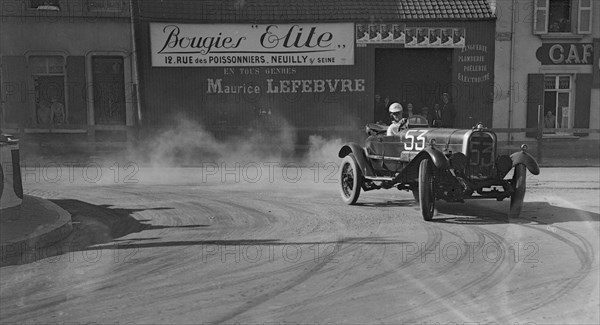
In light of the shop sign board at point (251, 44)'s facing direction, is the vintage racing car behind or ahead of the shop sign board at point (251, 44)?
ahead

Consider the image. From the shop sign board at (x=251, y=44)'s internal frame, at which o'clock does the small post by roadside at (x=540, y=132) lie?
The small post by roadside is roughly at 10 o'clock from the shop sign board.

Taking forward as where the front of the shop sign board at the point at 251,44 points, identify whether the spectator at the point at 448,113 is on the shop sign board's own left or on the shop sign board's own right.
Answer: on the shop sign board's own left

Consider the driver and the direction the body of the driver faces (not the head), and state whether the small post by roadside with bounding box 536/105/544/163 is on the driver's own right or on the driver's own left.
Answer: on the driver's own left

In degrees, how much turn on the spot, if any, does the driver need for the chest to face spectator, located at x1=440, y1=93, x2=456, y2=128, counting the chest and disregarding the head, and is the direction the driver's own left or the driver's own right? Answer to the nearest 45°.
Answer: approximately 135° to the driver's own left

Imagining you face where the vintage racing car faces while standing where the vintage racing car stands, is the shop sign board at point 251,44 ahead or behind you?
behind

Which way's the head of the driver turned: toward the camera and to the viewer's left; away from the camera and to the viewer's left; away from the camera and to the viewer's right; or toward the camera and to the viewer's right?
toward the camera and to the viewer's right

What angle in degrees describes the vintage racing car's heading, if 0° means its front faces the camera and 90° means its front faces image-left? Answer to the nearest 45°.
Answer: approximately 315°

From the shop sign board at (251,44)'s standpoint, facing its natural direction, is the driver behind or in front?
in front
